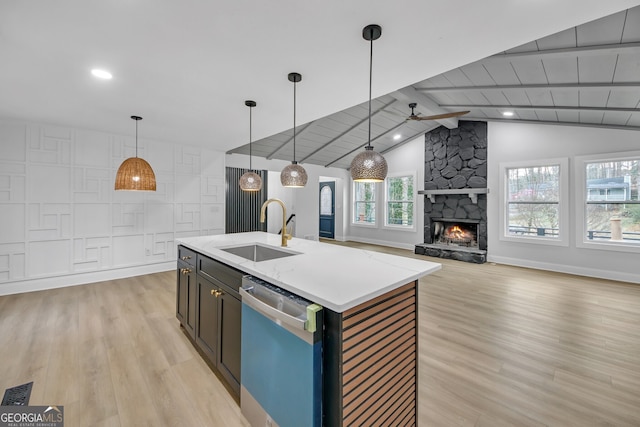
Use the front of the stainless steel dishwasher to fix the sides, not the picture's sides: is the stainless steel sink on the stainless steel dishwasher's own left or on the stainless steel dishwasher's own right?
on the stainless steel dishwasher's own right

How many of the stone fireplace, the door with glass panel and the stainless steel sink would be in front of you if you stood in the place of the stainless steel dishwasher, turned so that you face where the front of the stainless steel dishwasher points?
0

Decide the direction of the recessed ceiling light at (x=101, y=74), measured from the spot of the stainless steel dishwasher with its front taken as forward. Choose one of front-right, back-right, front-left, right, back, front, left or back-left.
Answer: right

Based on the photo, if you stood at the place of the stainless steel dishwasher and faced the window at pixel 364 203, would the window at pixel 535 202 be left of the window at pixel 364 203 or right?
right

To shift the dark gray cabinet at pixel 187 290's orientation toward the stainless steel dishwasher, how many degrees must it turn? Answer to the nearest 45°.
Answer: approximately 90° to its left

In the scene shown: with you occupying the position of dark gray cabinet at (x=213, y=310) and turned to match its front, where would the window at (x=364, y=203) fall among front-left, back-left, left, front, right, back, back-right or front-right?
back

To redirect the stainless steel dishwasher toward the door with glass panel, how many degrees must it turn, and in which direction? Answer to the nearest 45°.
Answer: approximately 135° to its right

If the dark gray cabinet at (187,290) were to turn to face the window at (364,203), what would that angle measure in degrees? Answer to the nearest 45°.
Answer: approximately 135° to its right

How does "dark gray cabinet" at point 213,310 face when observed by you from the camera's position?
facing the viewer and to the left of the viewer

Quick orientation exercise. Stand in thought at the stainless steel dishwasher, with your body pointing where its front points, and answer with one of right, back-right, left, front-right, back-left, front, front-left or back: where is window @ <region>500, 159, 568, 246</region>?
back

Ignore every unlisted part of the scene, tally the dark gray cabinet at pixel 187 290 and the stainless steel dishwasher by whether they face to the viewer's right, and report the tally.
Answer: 0

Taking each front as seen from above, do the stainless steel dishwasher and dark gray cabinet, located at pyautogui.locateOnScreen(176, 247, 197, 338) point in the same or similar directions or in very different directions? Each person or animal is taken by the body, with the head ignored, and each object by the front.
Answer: same or similar directions

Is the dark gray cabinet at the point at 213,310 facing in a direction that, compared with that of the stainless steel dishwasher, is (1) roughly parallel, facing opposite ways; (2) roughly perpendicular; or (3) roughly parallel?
roughly parallel

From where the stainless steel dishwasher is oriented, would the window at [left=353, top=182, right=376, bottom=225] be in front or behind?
behind

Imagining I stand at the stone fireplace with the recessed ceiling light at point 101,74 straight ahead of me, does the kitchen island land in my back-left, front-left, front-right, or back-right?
front-left

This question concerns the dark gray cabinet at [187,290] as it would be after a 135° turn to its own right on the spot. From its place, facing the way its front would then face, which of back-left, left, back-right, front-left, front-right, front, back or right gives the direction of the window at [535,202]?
front-right

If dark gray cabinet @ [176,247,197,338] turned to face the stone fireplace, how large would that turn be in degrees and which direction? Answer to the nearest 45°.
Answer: approximately 180°

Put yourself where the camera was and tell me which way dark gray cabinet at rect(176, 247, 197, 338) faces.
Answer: facing to the left of the viewer
